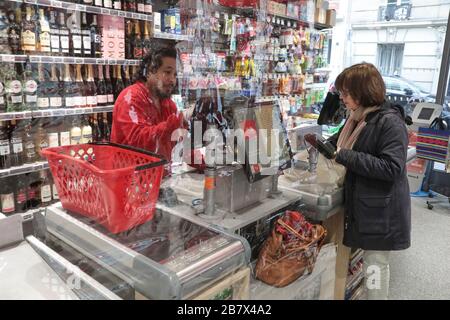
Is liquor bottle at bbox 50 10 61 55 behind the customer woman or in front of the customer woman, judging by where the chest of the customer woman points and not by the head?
in front

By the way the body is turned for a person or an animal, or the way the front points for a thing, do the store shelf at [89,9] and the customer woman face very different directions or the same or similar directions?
very different directions

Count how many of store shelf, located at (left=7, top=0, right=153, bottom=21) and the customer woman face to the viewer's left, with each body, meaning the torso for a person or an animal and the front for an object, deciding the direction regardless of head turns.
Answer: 1

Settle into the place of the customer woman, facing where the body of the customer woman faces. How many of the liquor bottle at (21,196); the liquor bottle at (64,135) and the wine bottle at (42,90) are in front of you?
3

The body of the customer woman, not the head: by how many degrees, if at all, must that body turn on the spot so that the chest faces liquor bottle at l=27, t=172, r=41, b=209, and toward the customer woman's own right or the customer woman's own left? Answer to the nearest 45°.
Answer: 0° — they already face it

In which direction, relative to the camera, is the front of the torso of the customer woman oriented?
to the viewer's left

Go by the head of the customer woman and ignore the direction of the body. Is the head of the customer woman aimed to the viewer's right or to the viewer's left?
to the viewer's left

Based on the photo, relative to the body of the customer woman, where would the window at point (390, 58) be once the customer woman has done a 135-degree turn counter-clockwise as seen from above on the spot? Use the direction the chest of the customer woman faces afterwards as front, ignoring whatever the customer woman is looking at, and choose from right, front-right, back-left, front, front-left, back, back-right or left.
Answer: back-left

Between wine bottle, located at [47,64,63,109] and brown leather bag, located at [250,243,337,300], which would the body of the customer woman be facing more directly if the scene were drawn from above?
the wine bottle
